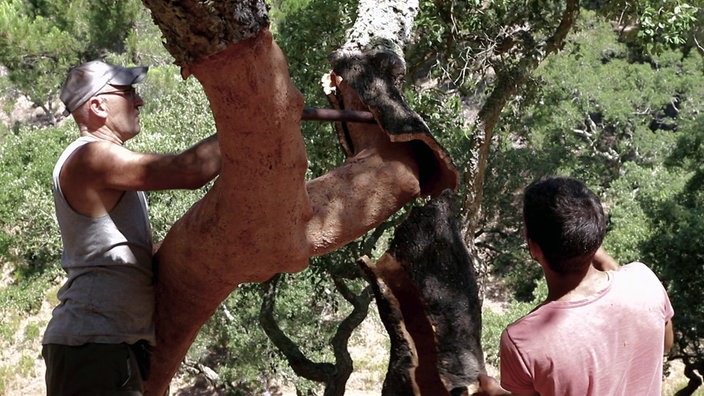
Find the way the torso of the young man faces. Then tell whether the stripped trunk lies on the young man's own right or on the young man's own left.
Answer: on the young man's own left

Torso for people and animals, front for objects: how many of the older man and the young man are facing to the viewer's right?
1

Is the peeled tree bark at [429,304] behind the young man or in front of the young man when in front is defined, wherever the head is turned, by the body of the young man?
in front

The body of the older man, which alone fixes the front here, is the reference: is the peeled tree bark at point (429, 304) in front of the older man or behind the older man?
in front

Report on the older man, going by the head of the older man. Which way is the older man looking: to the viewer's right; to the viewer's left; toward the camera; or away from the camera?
to the viewer's right

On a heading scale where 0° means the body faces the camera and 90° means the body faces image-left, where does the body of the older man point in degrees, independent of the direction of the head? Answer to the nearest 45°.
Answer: approximately 270°

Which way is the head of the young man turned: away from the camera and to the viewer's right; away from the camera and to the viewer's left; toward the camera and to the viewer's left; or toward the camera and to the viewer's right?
away from the camera and to the viewer's left

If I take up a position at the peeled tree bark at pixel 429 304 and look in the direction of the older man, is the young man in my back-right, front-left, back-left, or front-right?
back-left

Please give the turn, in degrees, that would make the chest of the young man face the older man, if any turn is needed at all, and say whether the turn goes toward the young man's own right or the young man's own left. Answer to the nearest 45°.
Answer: approximately 90° to the young man's own left

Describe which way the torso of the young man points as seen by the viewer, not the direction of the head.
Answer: away from the camera

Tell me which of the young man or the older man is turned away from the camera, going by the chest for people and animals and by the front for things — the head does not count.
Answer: the young man
